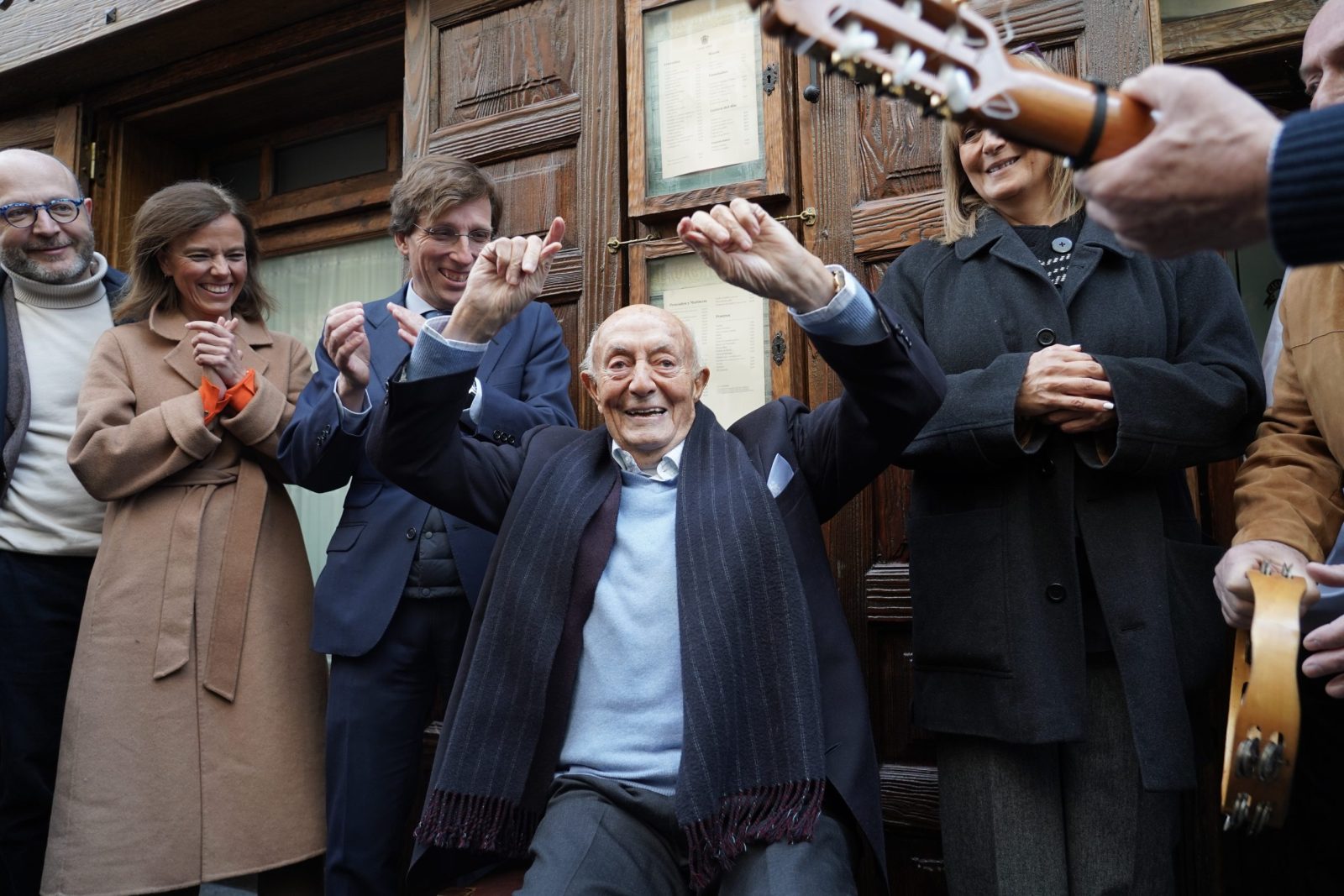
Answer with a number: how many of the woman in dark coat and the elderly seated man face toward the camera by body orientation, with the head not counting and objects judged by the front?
2

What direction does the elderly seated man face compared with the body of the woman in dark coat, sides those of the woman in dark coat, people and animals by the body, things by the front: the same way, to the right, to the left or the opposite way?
the same way

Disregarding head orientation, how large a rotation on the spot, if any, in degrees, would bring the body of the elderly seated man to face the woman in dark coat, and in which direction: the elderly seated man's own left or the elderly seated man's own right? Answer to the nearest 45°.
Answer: approximately 90° to the elderly seated man's own left

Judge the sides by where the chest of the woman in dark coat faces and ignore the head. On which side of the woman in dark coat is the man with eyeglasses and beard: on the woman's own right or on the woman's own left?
on the woman's own right

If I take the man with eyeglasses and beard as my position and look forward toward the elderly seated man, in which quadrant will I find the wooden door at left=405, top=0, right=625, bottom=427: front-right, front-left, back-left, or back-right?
front-left

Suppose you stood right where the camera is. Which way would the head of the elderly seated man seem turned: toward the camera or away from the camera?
toward the camera

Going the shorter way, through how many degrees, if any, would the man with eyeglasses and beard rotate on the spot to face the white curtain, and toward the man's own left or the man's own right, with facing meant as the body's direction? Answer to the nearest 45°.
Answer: approximately 135° to the man's own left

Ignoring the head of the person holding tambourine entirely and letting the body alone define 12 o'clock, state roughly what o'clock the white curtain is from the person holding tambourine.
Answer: The white curtain is roughly at 2 o'clock from the person holding tambourine.

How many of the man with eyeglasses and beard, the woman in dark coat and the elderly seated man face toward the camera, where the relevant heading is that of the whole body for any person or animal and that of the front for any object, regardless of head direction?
3

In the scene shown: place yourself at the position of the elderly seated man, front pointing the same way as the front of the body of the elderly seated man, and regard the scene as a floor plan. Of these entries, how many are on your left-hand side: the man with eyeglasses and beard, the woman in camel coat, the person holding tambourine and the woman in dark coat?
2

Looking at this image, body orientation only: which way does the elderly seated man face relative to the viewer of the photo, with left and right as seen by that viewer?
facing the viewer

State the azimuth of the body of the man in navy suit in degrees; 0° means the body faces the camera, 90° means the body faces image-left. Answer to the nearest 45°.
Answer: approximately 315°

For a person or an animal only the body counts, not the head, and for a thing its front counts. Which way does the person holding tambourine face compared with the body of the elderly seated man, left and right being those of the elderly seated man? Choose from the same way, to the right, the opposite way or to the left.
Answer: to the right
